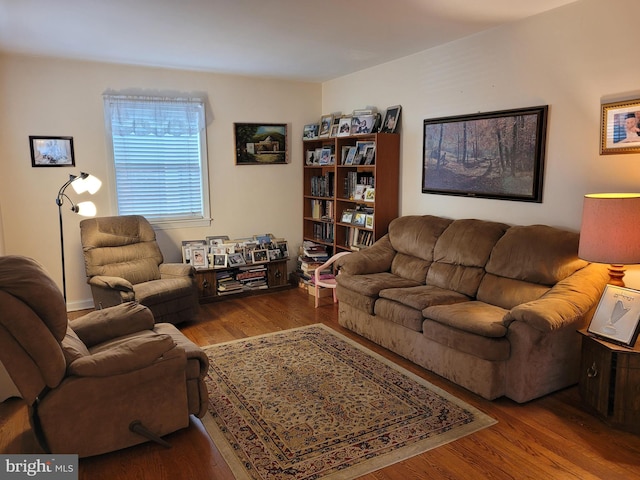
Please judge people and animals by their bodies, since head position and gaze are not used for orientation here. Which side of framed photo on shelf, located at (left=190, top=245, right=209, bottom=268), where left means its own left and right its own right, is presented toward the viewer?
front

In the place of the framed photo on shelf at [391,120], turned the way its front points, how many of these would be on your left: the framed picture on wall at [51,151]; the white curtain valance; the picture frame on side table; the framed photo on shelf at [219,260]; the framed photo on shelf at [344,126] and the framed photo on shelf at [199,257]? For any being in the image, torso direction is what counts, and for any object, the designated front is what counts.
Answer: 1

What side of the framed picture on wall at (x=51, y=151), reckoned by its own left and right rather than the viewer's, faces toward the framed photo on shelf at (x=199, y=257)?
left

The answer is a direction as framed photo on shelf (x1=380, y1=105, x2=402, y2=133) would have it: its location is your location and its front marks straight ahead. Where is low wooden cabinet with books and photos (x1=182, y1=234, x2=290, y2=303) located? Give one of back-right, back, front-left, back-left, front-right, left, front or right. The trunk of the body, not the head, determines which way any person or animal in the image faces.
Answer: front-right

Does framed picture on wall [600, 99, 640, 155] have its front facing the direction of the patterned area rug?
yes

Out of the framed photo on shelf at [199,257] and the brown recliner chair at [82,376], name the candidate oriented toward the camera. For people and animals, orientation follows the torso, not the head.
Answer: the framed photo on shelf

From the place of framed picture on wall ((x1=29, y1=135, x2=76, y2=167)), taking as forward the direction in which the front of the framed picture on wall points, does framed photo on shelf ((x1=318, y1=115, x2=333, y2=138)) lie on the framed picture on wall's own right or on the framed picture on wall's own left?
on the framed picture on wall's own left

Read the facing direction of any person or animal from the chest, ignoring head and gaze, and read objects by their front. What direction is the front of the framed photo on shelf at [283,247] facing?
toward the camera

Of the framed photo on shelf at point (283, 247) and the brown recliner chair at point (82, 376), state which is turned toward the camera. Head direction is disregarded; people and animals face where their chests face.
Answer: the framed photo on shelf

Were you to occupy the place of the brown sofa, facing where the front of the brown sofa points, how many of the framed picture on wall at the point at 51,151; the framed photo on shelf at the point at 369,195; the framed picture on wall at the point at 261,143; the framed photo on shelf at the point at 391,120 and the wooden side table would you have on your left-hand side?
1

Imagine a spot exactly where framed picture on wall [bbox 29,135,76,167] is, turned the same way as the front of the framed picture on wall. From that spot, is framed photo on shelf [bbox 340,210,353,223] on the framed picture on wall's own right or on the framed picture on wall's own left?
on the framed picture on wall's own left

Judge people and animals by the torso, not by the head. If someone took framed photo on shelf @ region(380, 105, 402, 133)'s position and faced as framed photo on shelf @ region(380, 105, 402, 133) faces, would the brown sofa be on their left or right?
on their left

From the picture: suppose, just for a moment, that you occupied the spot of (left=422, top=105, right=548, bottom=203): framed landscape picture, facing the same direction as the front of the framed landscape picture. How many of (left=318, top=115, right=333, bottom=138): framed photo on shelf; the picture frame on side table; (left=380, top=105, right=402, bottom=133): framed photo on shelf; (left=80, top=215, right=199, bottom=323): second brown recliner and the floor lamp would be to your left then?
1

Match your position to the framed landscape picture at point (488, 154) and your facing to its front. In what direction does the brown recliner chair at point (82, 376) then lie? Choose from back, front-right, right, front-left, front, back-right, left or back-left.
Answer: front

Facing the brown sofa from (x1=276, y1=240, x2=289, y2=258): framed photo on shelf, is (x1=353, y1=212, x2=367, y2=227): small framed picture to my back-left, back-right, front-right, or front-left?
front-left

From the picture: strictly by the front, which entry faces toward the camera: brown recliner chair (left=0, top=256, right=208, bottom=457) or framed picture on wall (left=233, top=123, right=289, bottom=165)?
the framed picture on wall

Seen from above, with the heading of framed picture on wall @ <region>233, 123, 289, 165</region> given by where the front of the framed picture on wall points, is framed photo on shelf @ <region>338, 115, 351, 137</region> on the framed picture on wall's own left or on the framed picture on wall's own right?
on the framed picture on wall's own left

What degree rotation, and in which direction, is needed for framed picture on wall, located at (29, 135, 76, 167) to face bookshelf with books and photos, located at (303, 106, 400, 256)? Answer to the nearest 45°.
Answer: approximately 90° to its left

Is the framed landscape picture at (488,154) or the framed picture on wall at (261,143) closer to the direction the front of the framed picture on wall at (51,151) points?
the framed landscape picture
